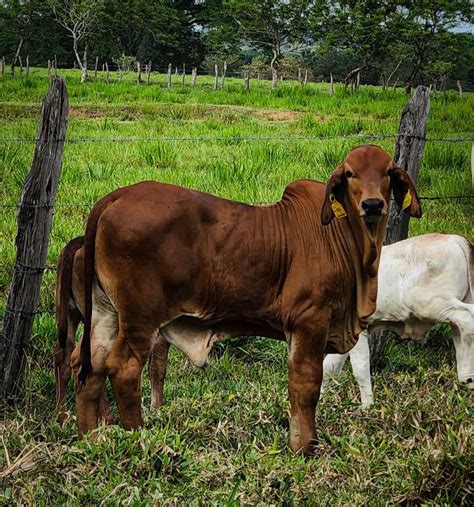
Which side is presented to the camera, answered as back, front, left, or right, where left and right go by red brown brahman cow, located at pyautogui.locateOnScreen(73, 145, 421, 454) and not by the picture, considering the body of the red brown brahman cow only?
right

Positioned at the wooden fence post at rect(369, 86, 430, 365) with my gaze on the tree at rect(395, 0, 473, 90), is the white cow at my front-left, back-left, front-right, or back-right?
back-right

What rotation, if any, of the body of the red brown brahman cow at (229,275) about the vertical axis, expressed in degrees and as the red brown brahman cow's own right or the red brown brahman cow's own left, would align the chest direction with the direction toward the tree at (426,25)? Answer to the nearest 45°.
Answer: approximately 90° to the red brown brahman cow's own left

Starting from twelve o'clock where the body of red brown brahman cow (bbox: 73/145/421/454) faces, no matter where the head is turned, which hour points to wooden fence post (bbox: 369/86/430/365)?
The wooden fence post is roughly at 10 o'clock from the red brown brahman cow.

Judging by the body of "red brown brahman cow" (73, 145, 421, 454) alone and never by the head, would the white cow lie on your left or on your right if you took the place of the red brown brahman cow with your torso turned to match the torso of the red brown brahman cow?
on your left

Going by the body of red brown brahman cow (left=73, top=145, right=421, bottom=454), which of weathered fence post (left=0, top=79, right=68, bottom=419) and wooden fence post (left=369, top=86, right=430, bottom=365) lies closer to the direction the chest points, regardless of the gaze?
the wooden fence post

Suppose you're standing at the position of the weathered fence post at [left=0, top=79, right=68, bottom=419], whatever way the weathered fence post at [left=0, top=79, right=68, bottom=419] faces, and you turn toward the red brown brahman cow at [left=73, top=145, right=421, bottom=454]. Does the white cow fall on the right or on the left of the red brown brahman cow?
left

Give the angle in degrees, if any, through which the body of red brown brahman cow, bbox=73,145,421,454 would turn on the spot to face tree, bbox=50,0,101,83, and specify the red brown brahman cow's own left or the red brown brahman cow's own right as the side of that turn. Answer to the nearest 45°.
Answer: approximately 90° to the red brown brahman cow's own left
